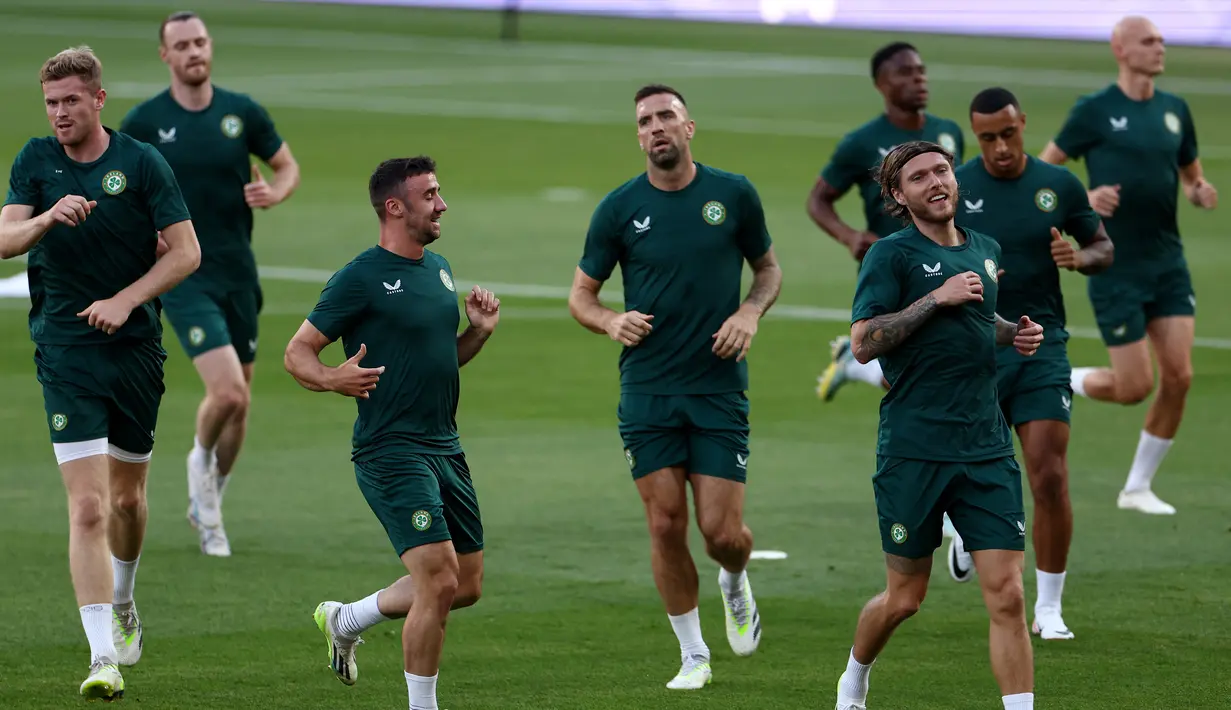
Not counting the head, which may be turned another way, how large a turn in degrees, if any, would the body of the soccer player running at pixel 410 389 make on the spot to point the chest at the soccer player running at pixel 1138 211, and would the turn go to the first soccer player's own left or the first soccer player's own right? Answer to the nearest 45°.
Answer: approximately 90° to the first soccer player's own left

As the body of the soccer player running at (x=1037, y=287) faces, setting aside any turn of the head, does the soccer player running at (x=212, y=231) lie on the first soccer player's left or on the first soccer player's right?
on the first soccer player's right

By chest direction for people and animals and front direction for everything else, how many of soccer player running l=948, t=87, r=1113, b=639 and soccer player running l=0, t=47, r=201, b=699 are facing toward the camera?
2
